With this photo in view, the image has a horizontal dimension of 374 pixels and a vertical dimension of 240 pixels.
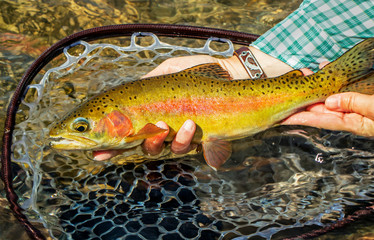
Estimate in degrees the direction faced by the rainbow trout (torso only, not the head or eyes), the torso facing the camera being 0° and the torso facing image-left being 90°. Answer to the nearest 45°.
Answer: approximately 90°
